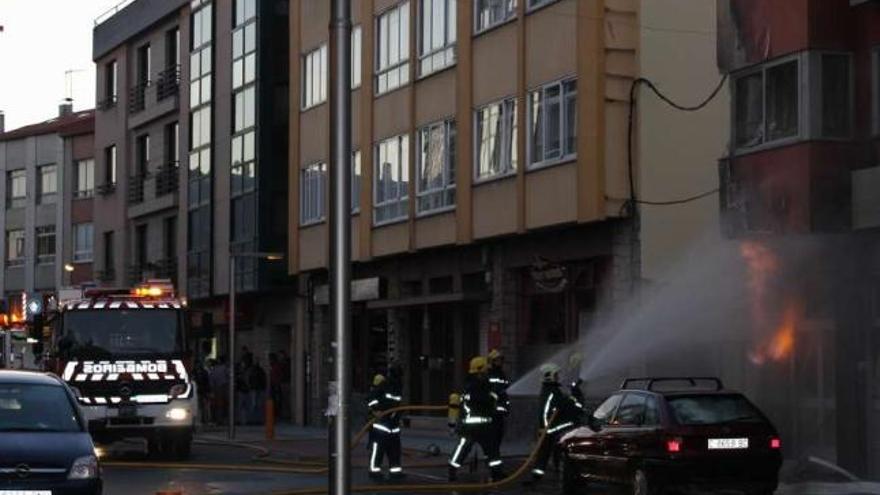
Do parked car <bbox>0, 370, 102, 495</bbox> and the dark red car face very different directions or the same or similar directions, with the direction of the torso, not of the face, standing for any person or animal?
very different directions

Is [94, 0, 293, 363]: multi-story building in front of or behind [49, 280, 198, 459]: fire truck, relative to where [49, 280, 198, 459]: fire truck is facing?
behind

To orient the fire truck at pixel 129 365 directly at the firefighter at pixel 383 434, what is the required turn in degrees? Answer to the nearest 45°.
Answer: approximately 45° to its left

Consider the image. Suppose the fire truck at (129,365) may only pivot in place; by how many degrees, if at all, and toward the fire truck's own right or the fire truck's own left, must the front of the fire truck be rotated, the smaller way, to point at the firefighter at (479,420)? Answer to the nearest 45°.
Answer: approximately 45° to the fire truck's own left

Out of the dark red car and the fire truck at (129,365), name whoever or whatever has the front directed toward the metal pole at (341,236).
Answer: the fire truck

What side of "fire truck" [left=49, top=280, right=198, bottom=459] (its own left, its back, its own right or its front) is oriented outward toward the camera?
front

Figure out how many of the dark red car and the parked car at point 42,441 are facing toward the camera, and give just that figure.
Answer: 1

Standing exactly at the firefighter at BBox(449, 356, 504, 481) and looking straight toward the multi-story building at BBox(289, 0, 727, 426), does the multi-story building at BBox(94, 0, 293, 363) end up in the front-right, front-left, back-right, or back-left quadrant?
front-left

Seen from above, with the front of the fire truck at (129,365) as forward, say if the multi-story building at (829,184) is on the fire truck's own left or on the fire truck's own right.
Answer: on the fire truck's own left

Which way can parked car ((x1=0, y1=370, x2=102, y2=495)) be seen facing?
toward the camera

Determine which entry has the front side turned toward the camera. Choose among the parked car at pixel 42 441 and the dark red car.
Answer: the parked car

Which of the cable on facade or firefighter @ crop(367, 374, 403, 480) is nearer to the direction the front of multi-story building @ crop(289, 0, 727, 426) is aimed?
the firefighter

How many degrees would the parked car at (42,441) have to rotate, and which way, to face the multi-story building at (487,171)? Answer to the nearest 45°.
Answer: approximately 135° to its left

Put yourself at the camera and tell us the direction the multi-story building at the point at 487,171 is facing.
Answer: facing the viewer and to the left of the viewer

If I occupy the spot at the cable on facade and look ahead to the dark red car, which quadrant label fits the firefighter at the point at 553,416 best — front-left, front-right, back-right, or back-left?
front-right

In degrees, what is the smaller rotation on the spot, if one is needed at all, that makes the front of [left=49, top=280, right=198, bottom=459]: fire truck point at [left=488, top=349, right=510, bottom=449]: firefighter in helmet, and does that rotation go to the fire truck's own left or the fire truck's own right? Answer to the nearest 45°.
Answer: approximately 45° to the fire truck's own left

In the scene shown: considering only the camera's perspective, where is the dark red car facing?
facing away from the viewer and to the left of the viewer

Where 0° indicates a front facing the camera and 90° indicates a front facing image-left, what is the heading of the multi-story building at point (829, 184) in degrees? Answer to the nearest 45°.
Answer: approximately 45°
